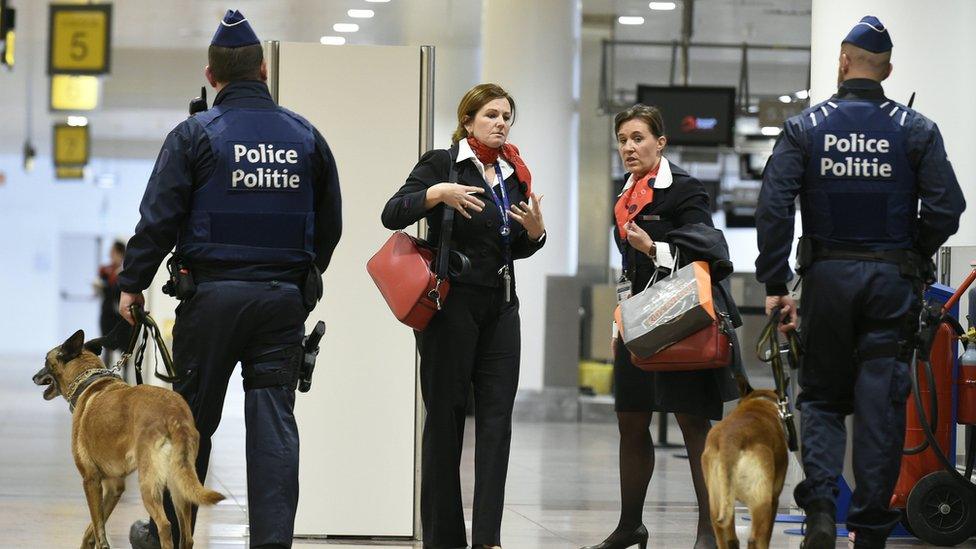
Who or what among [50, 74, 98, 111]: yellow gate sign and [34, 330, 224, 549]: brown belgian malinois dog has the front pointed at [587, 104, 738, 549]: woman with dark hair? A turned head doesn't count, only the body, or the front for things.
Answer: the yellow gate sign

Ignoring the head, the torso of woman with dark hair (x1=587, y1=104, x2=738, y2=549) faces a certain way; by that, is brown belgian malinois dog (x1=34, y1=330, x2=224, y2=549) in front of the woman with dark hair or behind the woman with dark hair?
in front

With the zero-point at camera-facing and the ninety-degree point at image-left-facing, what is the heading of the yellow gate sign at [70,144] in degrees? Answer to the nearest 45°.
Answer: approximately 0°

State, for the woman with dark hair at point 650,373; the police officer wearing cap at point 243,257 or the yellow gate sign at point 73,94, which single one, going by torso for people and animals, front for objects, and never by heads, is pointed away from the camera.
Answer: the police officer wearing cap

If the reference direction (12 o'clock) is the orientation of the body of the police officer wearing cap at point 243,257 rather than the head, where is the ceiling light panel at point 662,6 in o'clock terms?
The ceiling light panel is roughly at 1 o'clock from the police officer wearing cap.

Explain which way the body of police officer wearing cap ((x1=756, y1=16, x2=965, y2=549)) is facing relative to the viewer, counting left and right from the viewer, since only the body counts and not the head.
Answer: facing away from the viewer

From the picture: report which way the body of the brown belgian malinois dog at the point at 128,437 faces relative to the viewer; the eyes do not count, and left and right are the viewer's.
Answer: facing away from the viewer and to the left of the viewer

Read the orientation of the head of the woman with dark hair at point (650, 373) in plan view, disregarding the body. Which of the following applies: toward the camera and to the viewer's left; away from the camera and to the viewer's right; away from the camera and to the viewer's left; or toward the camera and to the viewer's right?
toward the camera and to the viewer's left

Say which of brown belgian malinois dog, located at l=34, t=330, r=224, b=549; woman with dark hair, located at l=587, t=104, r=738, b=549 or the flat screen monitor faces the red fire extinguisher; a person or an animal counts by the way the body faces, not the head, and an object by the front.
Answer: the flat screen monitor

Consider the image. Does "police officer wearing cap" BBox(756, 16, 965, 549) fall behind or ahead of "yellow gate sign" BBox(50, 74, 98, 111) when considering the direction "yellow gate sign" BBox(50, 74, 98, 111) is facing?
ahead

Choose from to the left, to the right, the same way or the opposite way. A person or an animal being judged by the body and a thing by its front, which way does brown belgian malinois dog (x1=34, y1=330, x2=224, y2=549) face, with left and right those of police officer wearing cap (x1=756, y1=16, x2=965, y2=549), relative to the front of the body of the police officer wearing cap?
to the left

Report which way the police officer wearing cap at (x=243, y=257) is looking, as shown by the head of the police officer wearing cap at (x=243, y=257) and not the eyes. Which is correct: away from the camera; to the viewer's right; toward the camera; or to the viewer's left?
away from the camera

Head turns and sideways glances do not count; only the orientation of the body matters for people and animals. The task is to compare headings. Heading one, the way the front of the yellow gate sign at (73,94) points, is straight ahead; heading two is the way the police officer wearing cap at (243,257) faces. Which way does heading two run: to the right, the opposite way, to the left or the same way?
the opposite way

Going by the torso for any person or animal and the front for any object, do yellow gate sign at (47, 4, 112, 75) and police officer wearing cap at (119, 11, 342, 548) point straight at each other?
yes

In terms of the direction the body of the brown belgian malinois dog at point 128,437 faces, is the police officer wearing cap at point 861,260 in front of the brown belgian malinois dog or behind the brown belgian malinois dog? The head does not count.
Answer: behind

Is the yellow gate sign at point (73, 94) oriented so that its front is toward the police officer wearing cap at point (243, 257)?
yes
